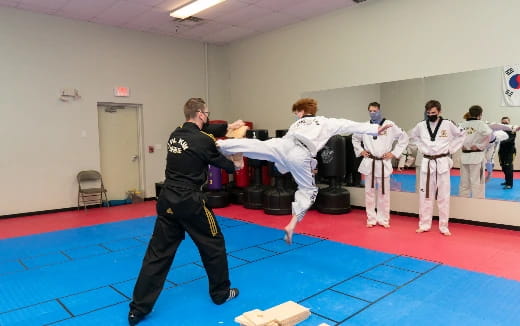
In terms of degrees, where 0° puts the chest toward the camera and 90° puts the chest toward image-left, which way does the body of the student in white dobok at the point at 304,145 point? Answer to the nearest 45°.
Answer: approximately 135°

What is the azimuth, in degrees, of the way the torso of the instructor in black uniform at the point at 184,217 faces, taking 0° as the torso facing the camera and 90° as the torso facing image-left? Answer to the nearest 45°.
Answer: approximately 225°

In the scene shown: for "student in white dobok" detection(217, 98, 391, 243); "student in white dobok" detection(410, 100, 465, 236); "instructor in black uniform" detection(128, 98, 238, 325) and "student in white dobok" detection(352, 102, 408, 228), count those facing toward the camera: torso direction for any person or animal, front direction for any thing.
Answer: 2

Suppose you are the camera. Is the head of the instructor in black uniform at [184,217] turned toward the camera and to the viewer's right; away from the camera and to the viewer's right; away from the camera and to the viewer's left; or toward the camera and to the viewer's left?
away from the camera and to the viewer's right

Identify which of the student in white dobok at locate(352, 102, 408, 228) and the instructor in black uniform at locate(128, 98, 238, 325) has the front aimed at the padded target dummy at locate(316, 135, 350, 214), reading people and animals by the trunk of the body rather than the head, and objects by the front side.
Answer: the instructor in black uniform

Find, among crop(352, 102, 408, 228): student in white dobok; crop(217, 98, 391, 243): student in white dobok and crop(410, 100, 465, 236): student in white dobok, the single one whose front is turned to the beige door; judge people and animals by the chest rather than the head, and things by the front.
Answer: crop(217, 98, 391, 243): student in white dobok

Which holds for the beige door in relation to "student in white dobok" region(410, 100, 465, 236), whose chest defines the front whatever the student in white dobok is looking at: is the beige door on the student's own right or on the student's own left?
on the student's own right

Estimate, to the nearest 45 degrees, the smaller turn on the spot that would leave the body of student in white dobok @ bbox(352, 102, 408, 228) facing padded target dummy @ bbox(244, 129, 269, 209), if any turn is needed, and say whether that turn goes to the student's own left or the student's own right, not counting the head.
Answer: approximately 135° to the student's own right

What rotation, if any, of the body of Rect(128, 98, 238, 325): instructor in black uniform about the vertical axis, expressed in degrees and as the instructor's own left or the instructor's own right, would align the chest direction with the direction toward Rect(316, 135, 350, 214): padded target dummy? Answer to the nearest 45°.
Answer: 0° — they already face it

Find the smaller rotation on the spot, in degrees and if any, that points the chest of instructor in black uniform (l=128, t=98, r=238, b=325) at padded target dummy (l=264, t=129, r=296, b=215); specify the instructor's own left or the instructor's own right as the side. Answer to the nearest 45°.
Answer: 0° — they already face it
